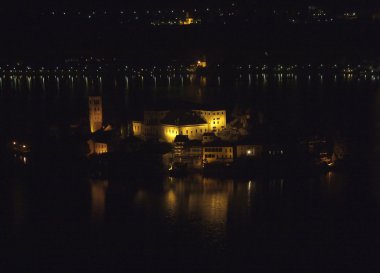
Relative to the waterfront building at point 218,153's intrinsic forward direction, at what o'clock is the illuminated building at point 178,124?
The illuminated building is roughly at 5 o'clock from the waterfront building.

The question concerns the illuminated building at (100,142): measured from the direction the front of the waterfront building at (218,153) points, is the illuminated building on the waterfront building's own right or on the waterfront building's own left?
on the waterfront building's own right

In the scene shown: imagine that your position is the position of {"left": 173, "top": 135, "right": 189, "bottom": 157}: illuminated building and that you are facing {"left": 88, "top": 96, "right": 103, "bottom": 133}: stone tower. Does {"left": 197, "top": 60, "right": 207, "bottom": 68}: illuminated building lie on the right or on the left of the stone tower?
right

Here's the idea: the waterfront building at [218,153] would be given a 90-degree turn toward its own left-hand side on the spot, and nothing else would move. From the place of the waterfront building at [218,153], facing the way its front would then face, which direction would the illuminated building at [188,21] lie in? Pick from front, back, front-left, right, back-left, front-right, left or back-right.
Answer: left

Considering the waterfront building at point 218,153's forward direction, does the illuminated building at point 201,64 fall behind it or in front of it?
behind

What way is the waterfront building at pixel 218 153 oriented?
toward the camera

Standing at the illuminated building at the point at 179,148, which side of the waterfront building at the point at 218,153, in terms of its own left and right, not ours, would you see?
right

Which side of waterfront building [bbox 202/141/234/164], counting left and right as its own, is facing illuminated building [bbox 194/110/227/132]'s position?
back
